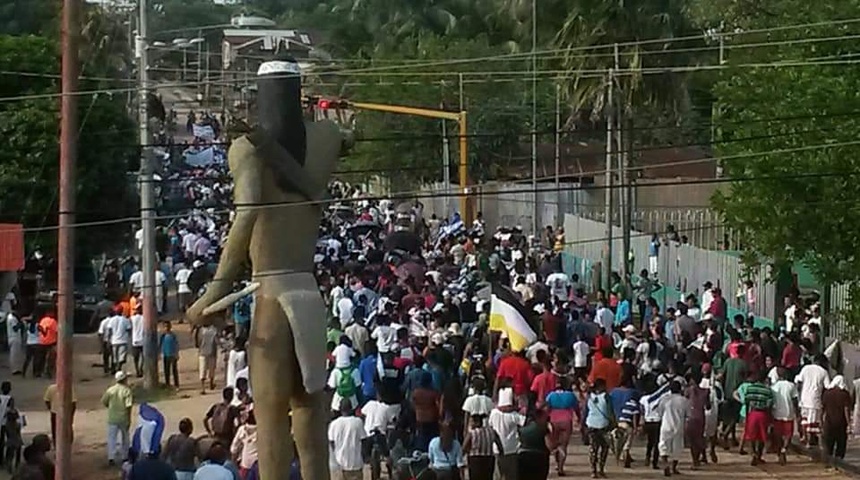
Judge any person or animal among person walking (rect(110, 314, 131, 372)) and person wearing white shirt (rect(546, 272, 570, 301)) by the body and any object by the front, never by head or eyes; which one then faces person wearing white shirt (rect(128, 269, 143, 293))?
the person walking

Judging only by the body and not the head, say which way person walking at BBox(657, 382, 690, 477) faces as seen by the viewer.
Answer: away from the camera

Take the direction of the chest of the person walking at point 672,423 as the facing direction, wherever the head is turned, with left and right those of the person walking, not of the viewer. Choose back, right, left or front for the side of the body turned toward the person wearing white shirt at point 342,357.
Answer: left

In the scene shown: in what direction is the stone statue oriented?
away from the camera

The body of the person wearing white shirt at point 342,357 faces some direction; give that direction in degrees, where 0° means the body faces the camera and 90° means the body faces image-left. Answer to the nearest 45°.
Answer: approximately 180°

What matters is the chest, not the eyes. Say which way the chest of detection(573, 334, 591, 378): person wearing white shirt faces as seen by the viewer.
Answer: away from the camera

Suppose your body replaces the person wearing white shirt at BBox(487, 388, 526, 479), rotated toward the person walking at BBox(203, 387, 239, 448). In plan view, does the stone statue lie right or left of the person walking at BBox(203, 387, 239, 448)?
left

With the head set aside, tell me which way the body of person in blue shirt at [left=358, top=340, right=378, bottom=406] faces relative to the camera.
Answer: away from the camera

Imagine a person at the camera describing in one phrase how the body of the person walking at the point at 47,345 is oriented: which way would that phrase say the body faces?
away from the camera

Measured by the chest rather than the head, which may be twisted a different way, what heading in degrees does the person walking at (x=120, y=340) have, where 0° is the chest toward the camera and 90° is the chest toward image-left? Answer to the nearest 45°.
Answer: approximately 180°
